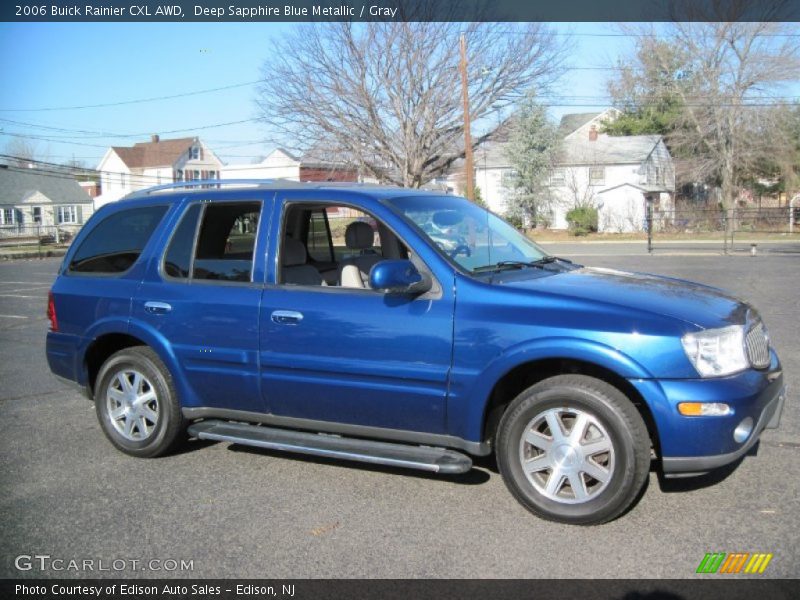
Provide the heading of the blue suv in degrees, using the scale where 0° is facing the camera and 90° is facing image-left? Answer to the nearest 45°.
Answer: approximately 315°

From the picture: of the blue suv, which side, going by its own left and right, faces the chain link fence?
left
